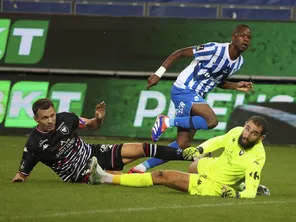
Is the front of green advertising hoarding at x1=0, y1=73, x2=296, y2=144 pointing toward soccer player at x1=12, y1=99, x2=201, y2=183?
yes

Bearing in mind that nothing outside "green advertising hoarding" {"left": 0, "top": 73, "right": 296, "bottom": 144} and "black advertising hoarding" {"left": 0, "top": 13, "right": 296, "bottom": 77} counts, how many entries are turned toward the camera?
2

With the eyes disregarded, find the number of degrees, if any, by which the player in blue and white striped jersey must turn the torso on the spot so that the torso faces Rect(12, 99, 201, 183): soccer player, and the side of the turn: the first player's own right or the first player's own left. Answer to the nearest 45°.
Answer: approximately 90° to the first player's own right

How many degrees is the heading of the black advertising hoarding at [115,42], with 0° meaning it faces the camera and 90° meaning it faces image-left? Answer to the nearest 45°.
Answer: approximately 0°

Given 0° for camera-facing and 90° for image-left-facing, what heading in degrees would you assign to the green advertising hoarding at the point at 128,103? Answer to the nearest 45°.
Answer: approximately 0°

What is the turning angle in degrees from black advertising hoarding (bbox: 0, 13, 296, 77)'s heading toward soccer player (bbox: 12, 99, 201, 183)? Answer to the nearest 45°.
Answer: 0° — it already faces them

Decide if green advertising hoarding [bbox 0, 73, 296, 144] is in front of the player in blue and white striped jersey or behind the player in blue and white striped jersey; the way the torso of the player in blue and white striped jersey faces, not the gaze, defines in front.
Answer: behind
